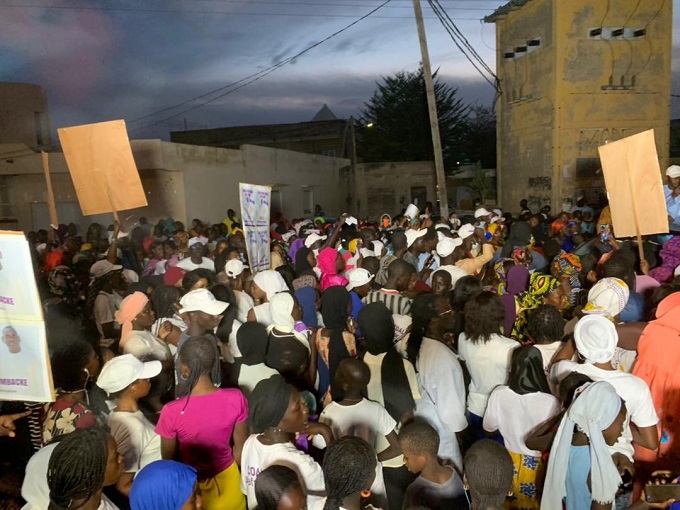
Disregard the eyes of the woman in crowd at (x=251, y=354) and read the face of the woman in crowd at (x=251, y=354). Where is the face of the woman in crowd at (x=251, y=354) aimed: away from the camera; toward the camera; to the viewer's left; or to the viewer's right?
away from the camera

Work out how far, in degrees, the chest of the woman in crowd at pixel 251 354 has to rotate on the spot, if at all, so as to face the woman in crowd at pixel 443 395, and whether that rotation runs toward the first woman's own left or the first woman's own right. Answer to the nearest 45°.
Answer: approximately 135° to the first woman's own right

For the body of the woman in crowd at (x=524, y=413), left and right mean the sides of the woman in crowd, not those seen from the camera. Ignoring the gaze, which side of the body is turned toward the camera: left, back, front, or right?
back

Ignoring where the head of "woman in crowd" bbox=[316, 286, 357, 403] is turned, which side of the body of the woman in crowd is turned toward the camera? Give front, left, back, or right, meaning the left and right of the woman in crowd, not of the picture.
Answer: back

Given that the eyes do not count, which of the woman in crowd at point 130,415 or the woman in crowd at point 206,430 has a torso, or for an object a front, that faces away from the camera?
the woman in crowd at point 206,430

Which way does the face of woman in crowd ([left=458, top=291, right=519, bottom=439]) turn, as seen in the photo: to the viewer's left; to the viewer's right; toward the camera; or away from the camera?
away from the camera

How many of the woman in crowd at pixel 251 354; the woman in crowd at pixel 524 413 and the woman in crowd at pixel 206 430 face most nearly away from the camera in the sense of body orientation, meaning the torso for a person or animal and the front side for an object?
3

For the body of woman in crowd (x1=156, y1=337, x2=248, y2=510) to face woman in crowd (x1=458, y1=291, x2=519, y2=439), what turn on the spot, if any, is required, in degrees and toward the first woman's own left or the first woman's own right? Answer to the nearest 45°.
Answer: approximately 90° to the first woman's own right

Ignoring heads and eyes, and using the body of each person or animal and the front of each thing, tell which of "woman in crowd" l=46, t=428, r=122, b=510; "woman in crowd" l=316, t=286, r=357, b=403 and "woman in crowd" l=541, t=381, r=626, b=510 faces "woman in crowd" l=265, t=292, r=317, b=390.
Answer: "woman in crowd" l=46, t=428, r=122, b=510

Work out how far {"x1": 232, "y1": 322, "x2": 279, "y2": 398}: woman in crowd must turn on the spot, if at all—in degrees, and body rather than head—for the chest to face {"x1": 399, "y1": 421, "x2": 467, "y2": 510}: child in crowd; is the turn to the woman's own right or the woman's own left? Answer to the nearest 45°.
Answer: approximately 135° to the woman's own right

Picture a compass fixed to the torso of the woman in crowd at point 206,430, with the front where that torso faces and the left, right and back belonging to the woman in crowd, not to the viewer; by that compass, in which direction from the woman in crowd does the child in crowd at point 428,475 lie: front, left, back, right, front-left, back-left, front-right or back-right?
back-right

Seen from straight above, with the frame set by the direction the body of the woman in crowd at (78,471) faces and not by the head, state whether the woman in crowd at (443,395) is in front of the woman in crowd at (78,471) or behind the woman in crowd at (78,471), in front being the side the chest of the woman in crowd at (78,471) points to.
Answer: in front

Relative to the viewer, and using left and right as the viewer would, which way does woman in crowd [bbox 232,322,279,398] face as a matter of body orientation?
facing away from the viewer

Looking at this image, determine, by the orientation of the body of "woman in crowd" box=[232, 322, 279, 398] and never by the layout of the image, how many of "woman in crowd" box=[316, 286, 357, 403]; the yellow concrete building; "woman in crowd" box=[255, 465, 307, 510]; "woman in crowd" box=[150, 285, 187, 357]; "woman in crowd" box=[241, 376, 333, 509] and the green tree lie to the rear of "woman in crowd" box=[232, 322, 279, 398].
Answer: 2

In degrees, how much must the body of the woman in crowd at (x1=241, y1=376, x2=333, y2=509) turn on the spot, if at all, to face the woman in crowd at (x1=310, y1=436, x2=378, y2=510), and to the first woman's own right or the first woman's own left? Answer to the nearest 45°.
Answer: approximately 90° to the first woman's own right

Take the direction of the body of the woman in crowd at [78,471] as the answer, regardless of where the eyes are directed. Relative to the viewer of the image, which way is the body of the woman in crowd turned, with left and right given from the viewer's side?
facing away from the viewer and to the right of the viewer
